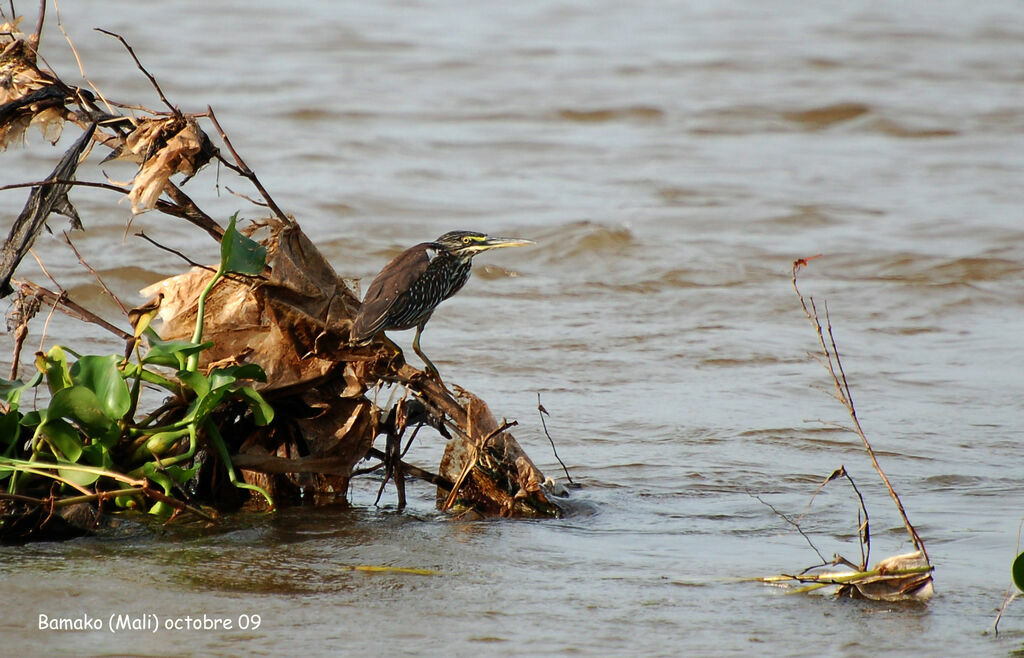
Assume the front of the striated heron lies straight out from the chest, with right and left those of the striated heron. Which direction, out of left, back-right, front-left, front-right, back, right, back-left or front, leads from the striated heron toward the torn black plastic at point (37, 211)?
back-right

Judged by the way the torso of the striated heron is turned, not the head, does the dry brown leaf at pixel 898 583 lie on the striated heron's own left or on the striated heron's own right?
on the striated heron's own right

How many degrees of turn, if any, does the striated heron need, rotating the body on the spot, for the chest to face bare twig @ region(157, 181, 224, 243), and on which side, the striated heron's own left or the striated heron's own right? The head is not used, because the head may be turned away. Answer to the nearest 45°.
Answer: approximately 135° to the striated heron's own right

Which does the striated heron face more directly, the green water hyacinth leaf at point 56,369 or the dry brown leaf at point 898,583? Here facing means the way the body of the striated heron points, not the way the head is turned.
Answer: the dry brown leaf

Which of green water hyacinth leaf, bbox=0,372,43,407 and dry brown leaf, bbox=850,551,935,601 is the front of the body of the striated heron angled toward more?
the dry brown leaf

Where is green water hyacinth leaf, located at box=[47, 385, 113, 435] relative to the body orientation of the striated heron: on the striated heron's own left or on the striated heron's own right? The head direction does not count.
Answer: on the striated heron's own right

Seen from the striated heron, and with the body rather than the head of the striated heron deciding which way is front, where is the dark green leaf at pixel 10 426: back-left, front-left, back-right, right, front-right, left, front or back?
back-right

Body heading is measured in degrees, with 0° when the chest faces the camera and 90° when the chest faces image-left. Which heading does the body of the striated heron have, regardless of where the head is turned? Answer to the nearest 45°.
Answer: approximately 270°
